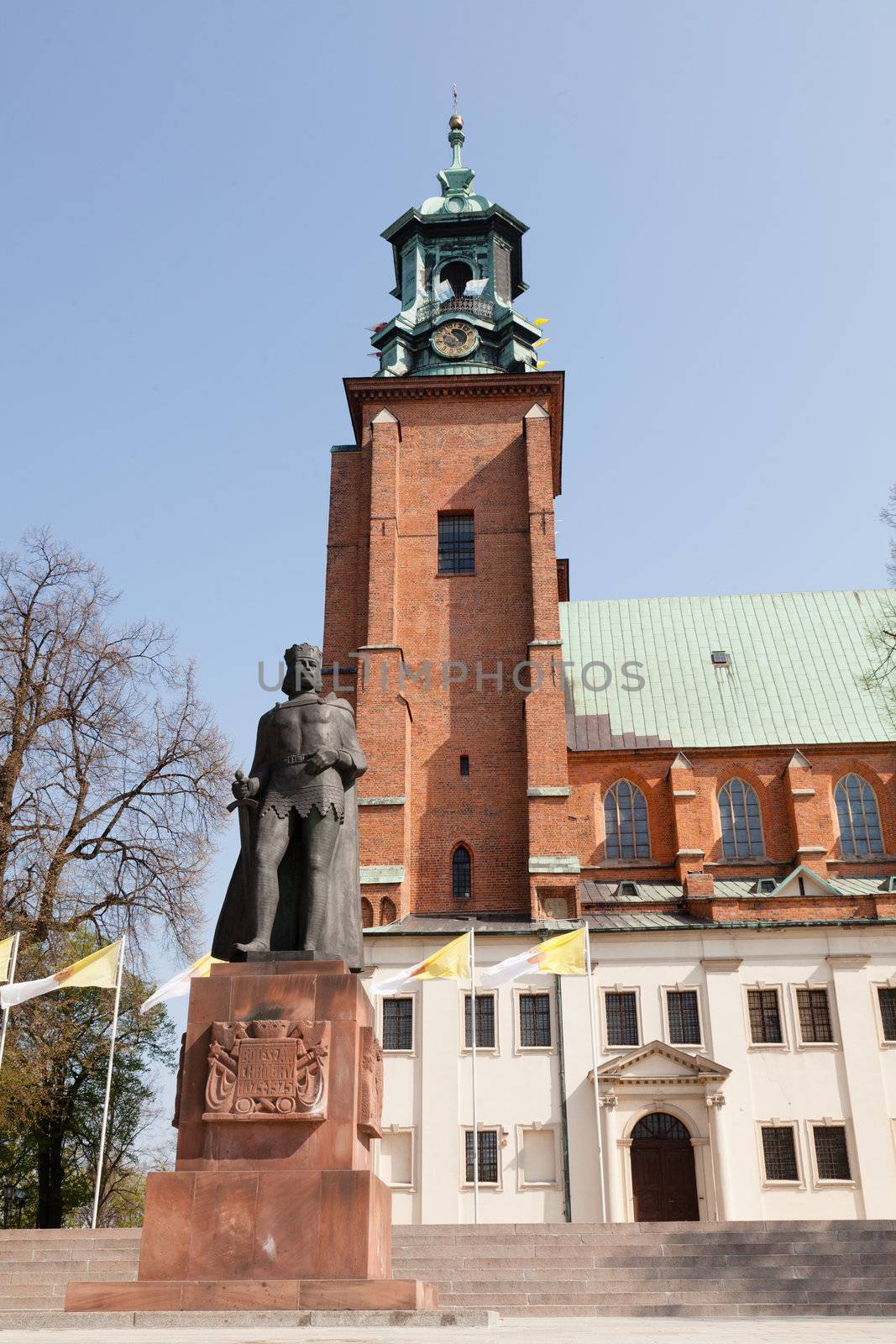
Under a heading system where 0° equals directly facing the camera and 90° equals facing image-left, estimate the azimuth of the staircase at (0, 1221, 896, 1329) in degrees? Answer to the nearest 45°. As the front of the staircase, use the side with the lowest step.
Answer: approximately 0°

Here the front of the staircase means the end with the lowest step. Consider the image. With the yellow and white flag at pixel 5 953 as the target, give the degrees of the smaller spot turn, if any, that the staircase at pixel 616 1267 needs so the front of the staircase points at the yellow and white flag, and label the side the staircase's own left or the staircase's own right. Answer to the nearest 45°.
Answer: approximately 135° to the staircase's own right

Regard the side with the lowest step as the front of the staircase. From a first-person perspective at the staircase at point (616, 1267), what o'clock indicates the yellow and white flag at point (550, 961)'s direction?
The yellow and white flag is roughly at 6 o'clock from the staircase.

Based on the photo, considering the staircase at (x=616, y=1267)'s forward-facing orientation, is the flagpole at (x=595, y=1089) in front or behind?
behind

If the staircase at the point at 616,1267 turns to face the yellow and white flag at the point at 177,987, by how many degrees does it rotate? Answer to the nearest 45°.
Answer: approximately 135° to its right

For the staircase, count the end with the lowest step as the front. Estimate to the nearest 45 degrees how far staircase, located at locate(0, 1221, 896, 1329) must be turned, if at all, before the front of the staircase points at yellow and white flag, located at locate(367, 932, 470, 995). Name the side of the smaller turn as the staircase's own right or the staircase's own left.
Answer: approximately 180°

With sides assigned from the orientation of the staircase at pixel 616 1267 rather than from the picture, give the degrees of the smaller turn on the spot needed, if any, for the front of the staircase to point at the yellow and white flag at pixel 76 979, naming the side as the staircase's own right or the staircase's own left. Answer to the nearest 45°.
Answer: approximately 135° to the staircase's own right

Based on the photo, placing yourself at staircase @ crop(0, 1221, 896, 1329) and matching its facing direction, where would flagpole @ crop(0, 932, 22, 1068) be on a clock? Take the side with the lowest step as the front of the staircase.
The flagpole is roughly at 4 o'clock from the staircase.
